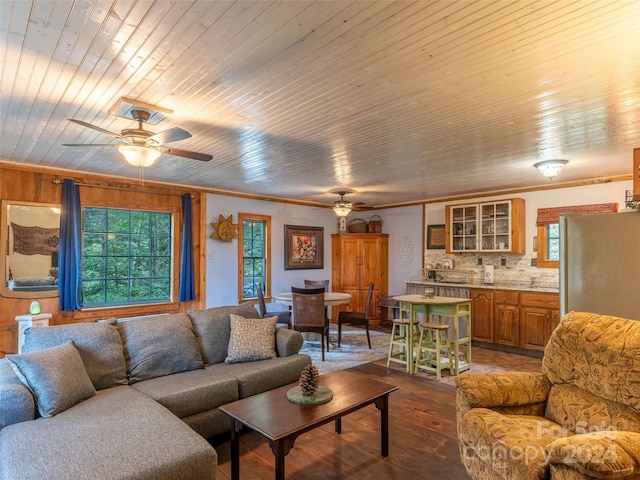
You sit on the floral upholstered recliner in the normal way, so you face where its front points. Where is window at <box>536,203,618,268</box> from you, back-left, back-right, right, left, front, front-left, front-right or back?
back-right

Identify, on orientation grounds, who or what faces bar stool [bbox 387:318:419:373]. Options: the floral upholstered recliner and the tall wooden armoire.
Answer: the tall wooden armoire

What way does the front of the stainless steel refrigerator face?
to the viewer's left

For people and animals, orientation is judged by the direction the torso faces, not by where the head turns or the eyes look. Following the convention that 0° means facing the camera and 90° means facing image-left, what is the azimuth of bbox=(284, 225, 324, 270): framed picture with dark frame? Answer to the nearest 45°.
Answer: approximately 315°

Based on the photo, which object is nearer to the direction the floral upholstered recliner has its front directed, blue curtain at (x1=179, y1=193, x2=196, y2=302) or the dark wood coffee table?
the dark wood coffee table

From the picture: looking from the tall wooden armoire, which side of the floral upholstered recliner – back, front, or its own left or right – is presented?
right

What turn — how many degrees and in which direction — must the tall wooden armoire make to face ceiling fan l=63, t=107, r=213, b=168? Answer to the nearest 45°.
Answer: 0° — it already faces it

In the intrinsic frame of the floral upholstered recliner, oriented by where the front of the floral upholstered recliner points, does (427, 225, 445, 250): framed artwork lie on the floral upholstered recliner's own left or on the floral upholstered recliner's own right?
on the floral upholstered recliner's own right

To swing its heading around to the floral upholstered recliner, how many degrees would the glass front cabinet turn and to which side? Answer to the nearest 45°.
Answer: approximately 45° to its left

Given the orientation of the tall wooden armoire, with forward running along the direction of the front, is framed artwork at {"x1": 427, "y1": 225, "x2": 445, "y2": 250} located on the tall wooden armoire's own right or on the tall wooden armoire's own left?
on the tall wooden armoire's own left
